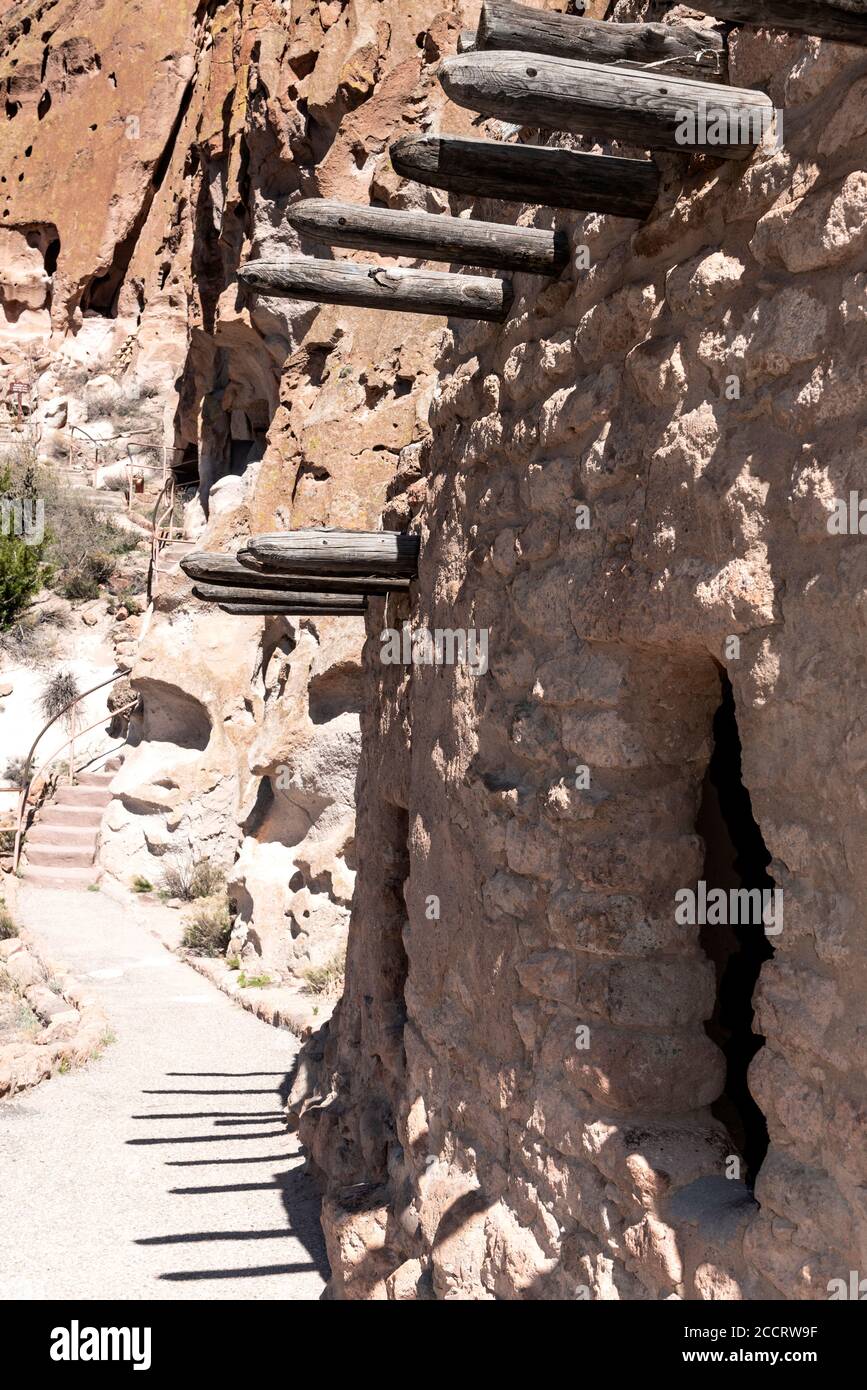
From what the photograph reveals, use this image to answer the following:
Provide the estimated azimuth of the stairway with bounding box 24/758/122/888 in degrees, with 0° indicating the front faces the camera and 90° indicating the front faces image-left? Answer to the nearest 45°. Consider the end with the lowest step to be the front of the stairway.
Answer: approximately 0°

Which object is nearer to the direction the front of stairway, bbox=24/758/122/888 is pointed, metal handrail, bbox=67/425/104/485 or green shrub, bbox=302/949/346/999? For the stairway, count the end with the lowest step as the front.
the green shrub

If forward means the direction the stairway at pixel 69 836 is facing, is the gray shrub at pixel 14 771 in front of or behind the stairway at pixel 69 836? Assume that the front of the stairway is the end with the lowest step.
behind

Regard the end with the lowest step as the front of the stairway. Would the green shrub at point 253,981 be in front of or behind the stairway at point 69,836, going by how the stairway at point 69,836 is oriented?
in front

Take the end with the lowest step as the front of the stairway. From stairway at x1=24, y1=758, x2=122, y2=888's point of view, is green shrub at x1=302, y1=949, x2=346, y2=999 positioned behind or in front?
in front

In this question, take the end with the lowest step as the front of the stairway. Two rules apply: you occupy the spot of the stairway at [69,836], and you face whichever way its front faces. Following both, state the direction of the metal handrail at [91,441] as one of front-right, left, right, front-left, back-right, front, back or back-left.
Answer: back

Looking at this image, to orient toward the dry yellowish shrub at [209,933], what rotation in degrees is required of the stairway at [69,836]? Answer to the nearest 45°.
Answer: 0° — it already faces it
